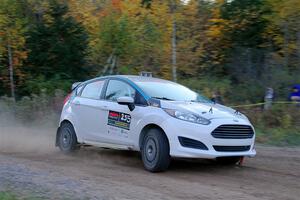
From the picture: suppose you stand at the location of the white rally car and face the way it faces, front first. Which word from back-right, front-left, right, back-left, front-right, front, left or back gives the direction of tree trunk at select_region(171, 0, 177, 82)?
back-left

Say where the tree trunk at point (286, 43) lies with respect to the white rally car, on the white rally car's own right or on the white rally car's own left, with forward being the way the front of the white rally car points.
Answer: on the white rally car's own left

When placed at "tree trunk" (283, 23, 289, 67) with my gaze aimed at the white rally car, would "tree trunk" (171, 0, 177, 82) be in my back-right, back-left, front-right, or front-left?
front-right

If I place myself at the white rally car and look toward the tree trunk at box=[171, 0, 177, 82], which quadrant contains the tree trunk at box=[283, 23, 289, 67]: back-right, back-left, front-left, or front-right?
front-right

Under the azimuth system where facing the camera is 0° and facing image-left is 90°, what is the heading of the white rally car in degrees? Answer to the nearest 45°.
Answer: approximately 315°
